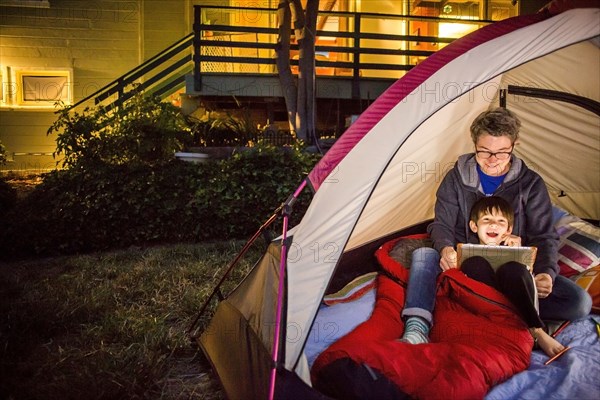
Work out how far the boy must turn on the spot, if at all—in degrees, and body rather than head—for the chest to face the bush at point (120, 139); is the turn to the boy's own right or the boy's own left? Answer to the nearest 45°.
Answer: approximately 135° to the boy's own right

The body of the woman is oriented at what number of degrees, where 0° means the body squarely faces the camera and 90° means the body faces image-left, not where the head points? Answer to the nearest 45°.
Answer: approximately 0°

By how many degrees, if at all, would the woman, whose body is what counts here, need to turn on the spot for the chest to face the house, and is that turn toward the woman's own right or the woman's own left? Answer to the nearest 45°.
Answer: approximately 135° to the woman's own right

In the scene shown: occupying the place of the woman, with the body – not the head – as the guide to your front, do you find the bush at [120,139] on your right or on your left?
on your right

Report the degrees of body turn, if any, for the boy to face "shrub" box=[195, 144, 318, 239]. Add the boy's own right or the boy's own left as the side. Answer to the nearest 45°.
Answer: approximately 135° to the boy's own right
